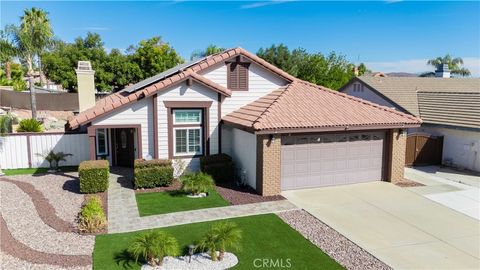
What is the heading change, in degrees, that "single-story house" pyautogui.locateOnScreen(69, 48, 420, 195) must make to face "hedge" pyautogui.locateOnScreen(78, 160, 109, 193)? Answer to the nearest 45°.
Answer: approximately 90° to its right

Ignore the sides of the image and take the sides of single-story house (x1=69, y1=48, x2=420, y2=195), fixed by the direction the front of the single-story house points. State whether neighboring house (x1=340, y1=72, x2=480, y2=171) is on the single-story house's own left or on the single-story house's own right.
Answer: on the single-story house's own left

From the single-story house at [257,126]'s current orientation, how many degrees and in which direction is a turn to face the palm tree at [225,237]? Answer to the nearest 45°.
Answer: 0° — it already faces it

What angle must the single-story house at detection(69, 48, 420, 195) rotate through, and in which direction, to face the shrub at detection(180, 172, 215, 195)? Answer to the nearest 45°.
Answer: approximately 45° to its right

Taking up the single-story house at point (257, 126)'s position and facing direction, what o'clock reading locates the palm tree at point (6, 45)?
The palm tree is roughly at 4 o'clock from the single-story house.

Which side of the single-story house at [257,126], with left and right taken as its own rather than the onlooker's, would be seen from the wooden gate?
left

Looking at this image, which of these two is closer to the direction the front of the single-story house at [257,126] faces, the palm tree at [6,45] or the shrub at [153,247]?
the shrub

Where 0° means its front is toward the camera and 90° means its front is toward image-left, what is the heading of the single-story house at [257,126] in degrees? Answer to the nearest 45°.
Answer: approximately 0°
